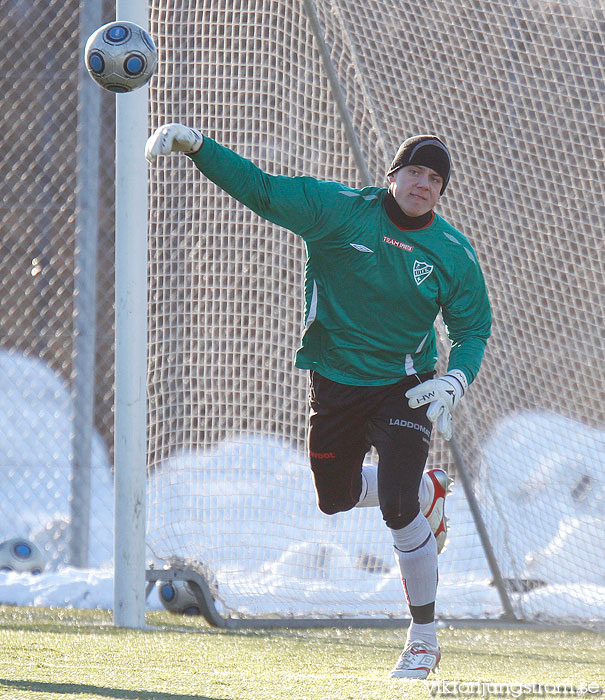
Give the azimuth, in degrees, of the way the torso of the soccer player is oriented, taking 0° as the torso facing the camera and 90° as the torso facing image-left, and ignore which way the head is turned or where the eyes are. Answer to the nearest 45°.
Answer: approximately 0°

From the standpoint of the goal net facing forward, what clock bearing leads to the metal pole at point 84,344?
The metal pole is roughly at 4 o'clock from the goal net.

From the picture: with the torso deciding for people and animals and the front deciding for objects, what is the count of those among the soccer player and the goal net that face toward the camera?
2

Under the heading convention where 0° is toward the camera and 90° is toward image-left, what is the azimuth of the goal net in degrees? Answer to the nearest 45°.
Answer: approximately 0°

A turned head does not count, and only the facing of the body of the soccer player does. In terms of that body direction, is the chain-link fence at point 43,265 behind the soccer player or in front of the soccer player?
behind

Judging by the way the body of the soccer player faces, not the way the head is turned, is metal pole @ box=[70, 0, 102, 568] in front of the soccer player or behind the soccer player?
behind

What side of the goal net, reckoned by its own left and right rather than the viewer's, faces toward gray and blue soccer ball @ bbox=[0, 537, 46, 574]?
right

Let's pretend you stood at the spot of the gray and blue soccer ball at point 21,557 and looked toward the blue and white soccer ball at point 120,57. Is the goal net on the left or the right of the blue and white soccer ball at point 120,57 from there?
left

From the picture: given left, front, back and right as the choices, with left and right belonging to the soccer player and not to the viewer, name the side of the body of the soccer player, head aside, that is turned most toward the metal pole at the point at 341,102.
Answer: back

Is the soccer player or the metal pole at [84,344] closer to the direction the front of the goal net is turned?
the soccer player
